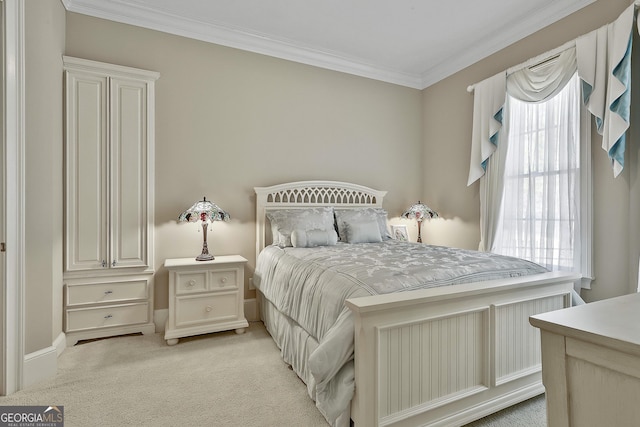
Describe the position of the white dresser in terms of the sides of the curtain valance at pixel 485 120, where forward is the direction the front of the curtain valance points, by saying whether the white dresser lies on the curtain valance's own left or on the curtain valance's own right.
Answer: on the curtain valance's own left

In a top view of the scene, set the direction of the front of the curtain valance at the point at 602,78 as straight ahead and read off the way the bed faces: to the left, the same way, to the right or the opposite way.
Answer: to the left

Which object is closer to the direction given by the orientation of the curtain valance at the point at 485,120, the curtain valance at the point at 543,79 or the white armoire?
the white armoire

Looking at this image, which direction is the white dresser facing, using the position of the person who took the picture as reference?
facing away from the viewer and to the left of the viewer

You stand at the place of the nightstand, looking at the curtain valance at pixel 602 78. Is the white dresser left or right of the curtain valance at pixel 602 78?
right

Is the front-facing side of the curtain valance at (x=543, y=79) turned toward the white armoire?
yes

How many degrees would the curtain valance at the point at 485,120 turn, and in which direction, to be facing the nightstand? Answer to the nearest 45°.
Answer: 0° — it already faces it

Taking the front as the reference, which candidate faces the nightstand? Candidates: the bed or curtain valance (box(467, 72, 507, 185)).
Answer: the curtain valance

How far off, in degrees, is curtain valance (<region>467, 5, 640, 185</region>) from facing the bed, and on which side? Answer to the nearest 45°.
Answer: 0° — it already faces it
